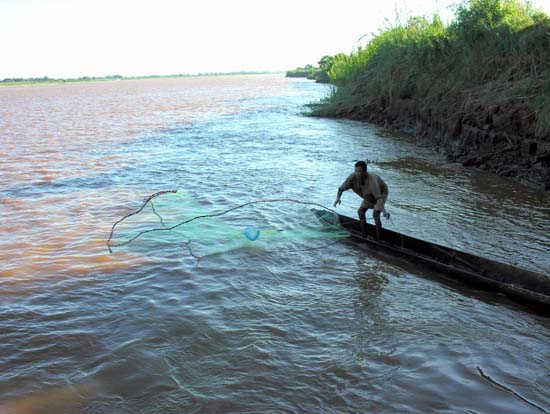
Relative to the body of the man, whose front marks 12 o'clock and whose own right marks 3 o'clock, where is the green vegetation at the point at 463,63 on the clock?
The green vegetation is roughly at 5 o'clock from the man.

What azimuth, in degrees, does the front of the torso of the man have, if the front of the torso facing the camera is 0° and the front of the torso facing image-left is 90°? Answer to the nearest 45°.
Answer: approximately 45°
